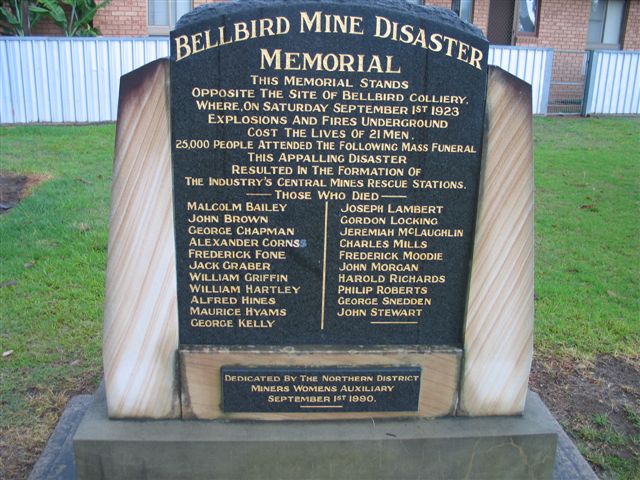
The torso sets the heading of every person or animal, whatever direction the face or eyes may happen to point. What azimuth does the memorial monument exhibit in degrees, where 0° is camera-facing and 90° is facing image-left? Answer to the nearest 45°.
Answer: approximately 0°
